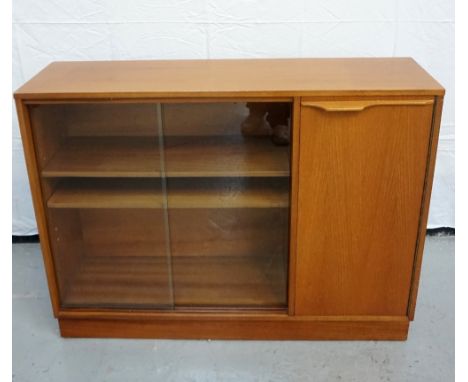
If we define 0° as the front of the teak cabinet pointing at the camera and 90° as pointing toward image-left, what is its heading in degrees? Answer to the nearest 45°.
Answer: approximately 0°
